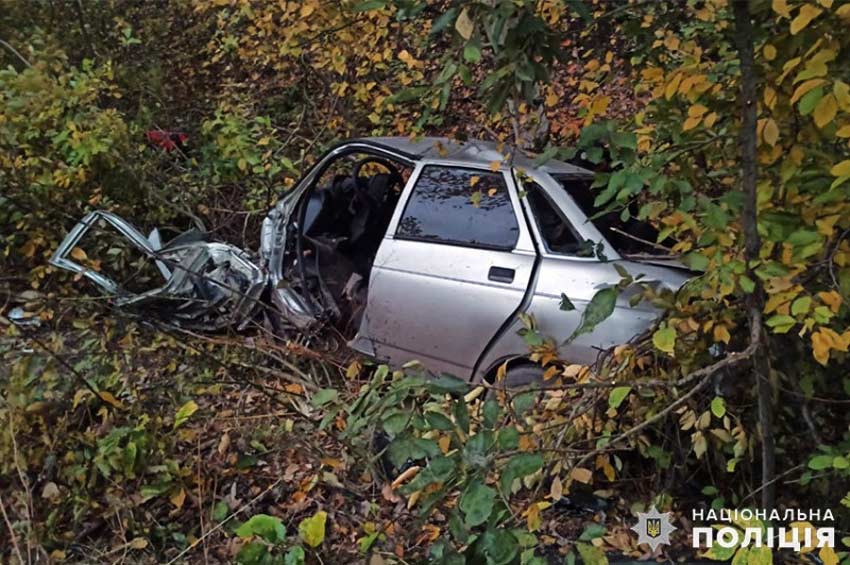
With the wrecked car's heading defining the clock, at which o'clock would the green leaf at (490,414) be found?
The green leaf is roughly at 9 o'clock from the wrecked car.

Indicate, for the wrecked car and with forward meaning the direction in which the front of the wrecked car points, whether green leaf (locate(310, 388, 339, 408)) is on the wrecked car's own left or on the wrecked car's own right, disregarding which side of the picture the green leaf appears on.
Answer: on the wrecked car's own left

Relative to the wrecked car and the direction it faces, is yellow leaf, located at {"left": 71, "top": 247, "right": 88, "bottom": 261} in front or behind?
in front

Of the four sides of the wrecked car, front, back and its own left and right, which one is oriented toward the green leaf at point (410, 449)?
left

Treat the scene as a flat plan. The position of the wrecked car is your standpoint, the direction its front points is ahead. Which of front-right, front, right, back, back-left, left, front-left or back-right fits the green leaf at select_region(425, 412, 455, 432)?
left

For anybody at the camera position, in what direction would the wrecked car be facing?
facing to the left of the viewer

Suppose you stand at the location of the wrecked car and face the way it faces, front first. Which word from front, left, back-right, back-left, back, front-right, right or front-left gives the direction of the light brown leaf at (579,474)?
left

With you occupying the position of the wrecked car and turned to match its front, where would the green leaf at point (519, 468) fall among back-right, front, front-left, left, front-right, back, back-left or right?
left

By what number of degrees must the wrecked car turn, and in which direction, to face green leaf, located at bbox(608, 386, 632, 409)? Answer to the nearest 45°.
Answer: approximately 90° to its left

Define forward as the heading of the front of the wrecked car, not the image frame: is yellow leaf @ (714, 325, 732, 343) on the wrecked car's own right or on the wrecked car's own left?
on the wrecked car's own left

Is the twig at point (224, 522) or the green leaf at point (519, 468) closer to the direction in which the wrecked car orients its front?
the twig

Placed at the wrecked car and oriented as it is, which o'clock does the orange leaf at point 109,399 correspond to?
The orange leaf is roughly at 11 o'clock from the wrecked car.

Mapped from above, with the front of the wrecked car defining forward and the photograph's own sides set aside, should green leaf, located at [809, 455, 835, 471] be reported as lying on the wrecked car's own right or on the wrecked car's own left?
on the wrecked car's own left
